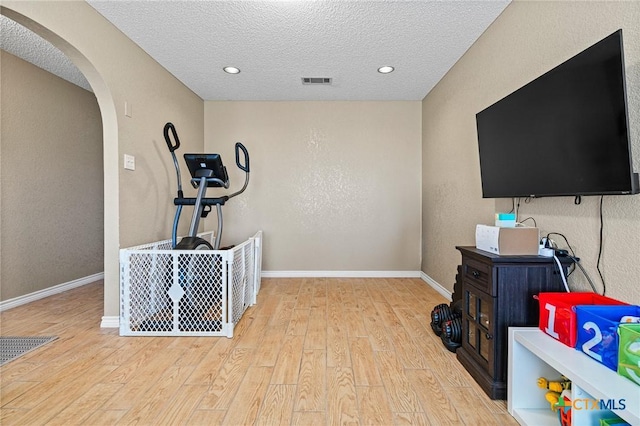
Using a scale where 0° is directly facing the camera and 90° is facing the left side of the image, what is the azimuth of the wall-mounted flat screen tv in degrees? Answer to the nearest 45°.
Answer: approximately 45°

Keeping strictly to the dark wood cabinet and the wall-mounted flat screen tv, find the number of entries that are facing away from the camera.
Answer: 0

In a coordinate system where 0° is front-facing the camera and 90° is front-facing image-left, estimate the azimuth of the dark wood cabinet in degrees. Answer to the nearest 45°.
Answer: approximately 45°

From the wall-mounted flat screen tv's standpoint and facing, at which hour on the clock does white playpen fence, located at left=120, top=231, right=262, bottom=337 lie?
The white playpen fence is roughly at 1 o'clock from the wall-mounted flat screen tv.

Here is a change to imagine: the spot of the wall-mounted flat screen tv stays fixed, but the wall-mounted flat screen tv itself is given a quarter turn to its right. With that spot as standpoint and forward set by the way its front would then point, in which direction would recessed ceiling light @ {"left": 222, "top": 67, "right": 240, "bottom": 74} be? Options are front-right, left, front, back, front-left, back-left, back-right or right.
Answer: front-left
